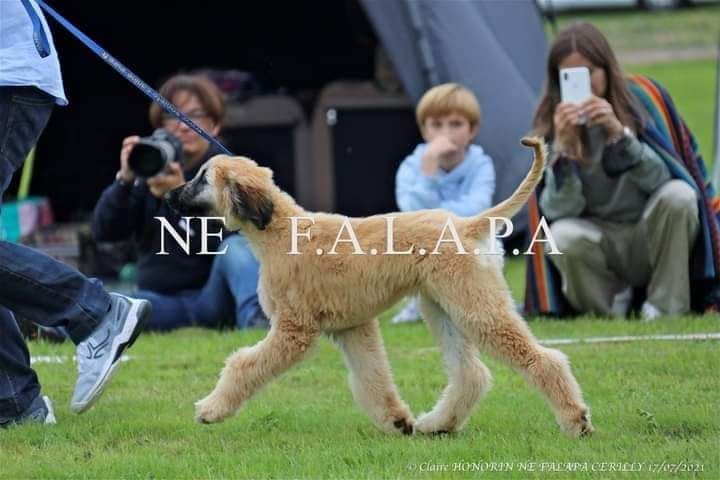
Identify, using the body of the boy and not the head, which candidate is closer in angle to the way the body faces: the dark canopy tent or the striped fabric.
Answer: the striped fabric

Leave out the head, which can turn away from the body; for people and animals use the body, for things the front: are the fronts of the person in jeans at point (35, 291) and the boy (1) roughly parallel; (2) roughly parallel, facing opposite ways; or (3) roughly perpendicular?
roughly perpendicular

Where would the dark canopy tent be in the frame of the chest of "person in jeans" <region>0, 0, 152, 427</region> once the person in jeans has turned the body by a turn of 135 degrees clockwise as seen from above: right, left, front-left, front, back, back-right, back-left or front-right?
front-left

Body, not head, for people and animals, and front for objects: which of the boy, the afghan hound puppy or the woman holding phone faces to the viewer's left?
the afghan hound puppy

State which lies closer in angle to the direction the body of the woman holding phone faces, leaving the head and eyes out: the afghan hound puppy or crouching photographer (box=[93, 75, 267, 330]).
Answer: the afghan hound puppy

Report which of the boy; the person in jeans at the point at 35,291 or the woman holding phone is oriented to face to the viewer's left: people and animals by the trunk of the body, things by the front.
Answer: the person in jeans

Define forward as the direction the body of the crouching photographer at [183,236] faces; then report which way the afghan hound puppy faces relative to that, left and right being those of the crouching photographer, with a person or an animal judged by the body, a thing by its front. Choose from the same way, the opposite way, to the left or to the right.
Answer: to the right

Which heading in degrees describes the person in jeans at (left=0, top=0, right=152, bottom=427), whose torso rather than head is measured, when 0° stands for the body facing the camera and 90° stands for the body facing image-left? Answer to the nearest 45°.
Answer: approximately 90°

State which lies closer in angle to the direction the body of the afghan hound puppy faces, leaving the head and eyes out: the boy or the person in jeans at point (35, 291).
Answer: the person in jeans
